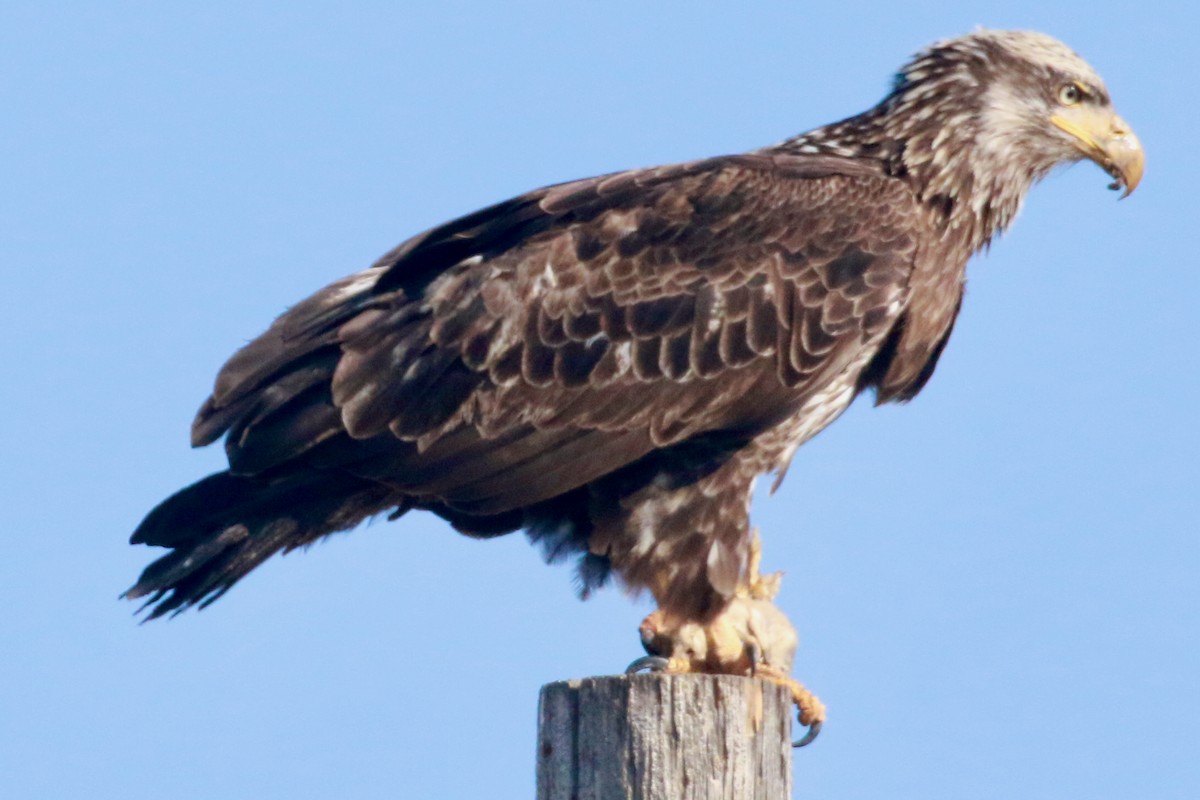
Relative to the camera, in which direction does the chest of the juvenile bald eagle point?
to the viewer's right
